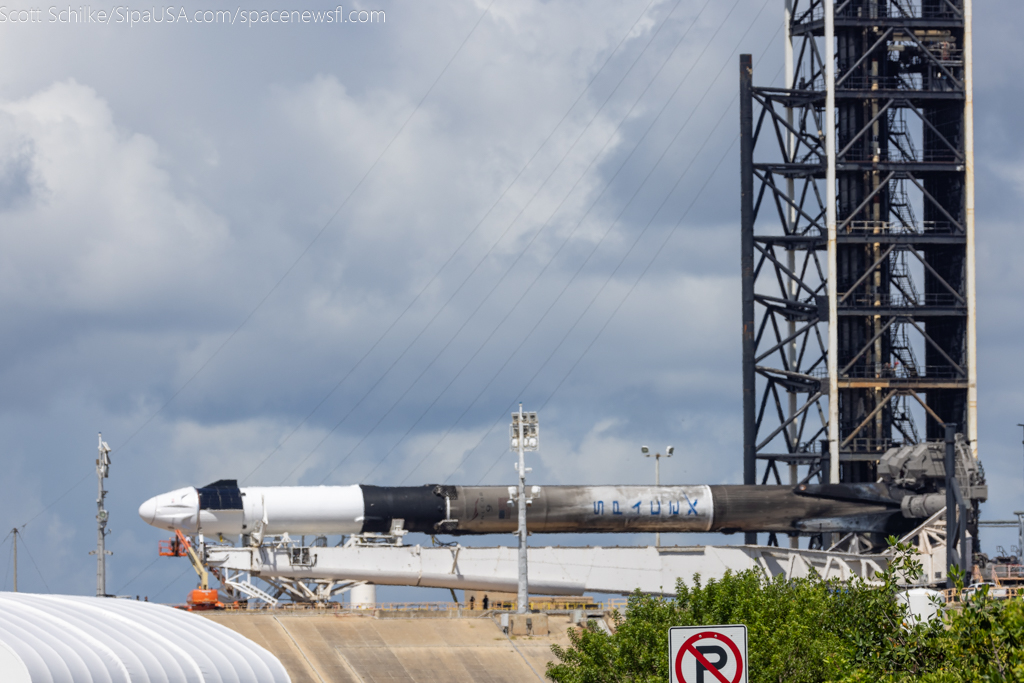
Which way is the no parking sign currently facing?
toward the camera
